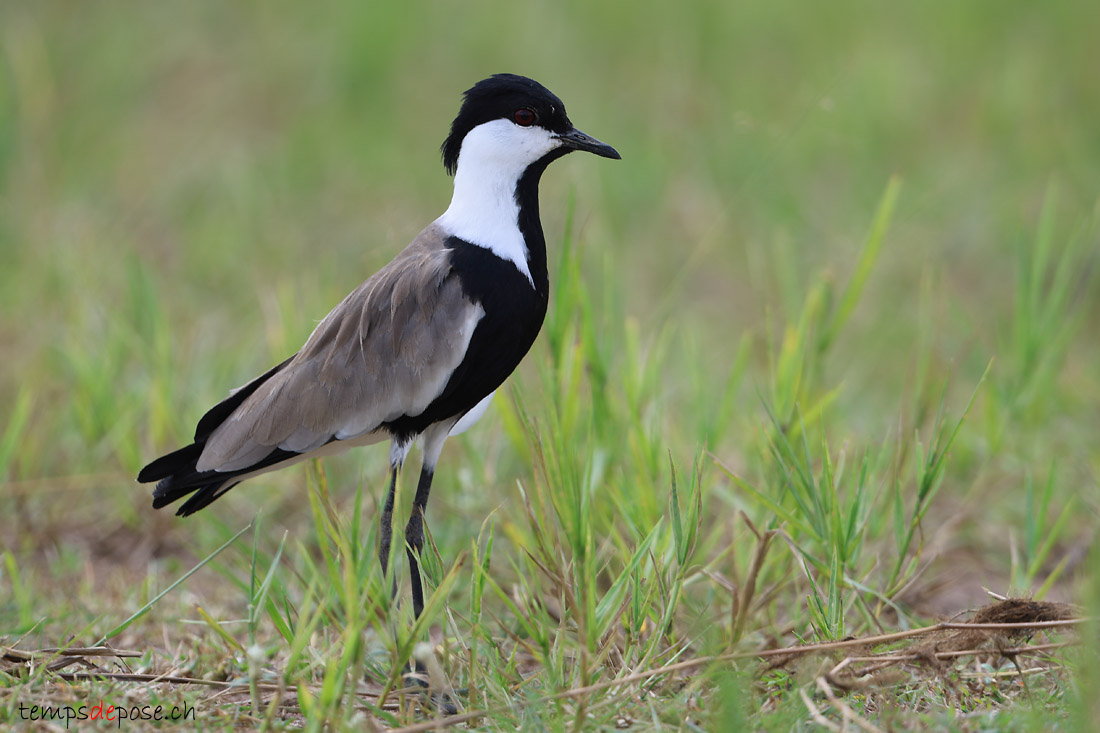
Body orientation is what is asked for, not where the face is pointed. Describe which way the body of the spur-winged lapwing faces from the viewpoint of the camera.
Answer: to the viewer's right
